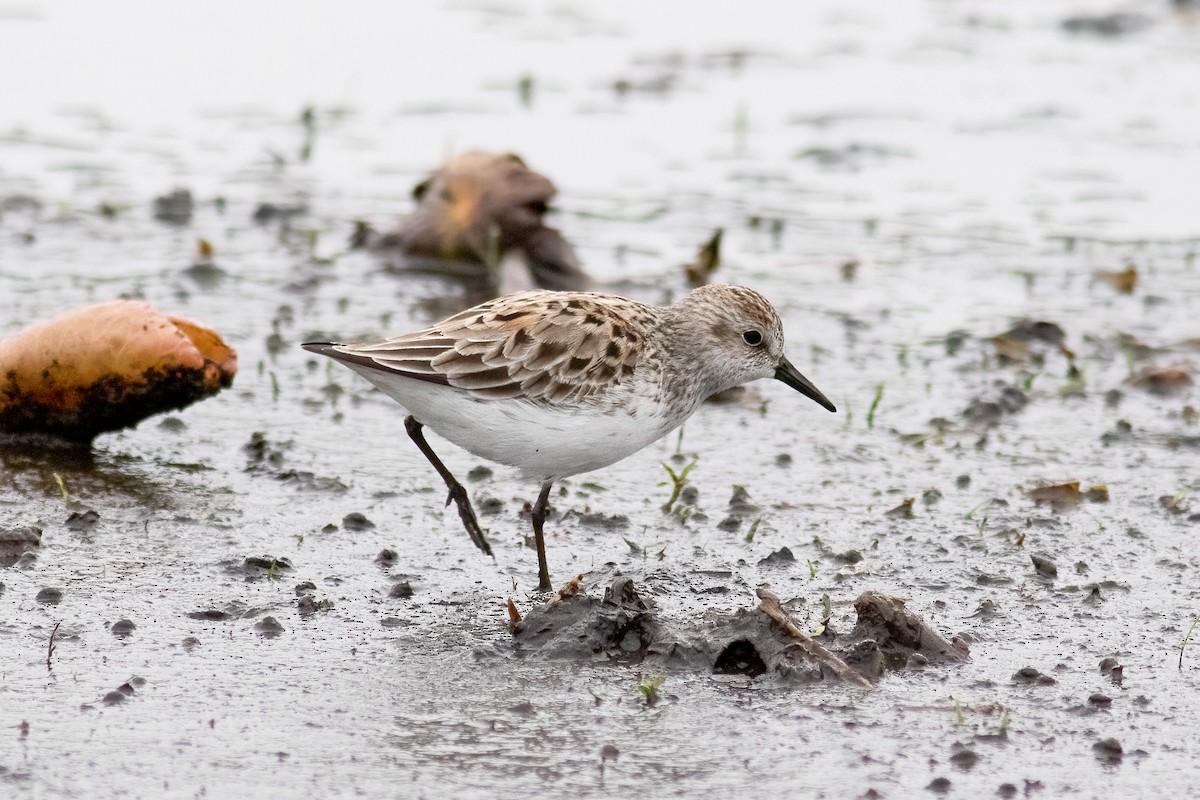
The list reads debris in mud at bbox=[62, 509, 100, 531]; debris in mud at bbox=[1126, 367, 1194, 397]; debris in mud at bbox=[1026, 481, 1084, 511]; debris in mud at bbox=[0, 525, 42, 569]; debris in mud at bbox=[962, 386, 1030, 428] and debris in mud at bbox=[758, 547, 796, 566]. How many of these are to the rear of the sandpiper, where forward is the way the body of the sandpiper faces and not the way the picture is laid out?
2

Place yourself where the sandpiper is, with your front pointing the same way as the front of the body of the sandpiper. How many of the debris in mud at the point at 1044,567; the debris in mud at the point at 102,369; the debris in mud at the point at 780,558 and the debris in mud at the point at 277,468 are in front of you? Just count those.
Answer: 2

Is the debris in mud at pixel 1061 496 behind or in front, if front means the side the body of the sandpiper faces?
in front

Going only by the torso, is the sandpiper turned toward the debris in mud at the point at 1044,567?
yes

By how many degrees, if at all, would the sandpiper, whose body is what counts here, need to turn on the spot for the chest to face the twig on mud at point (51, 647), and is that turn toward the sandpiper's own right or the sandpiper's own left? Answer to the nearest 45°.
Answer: approximately 135° to the sandpiper's own right

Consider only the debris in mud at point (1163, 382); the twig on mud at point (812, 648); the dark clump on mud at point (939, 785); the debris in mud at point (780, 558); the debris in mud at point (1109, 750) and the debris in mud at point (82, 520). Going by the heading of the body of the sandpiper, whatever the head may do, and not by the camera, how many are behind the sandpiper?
1

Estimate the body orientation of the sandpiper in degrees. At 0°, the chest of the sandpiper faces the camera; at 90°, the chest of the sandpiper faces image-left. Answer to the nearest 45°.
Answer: approximately 270°

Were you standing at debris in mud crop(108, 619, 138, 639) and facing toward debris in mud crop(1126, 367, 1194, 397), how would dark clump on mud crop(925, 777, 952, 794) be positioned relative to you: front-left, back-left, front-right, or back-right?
front-right

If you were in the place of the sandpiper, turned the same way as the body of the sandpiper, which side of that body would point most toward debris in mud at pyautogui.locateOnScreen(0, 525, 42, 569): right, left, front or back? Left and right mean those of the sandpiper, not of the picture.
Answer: back

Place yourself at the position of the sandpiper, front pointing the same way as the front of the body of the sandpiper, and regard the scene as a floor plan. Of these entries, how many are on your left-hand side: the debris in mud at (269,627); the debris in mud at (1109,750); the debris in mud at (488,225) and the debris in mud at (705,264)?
2

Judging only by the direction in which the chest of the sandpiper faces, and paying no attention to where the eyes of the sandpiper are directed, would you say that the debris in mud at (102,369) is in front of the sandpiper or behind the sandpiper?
behind

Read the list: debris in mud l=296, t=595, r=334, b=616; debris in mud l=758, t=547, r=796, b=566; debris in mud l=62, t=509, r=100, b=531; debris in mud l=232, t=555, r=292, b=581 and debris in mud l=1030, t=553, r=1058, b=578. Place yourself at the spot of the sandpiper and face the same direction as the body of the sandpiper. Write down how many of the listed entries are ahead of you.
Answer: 2

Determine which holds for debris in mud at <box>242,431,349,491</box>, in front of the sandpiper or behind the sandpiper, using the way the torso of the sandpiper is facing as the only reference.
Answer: behind

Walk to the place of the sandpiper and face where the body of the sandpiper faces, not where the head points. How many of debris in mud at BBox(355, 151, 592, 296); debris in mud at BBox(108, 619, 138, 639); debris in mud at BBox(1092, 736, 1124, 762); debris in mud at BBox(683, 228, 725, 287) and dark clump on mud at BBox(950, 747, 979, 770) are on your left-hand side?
2

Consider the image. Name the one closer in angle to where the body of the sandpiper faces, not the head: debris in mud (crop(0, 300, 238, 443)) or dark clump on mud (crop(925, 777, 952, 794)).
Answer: the dark clump on mud

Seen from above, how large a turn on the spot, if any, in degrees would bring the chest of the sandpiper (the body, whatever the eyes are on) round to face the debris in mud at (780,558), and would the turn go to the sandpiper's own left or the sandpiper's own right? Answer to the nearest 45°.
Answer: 0° — it already faces it

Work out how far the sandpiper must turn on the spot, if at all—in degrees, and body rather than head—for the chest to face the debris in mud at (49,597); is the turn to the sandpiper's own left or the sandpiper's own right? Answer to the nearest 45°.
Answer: approximately 135° to the sandpiper's own right

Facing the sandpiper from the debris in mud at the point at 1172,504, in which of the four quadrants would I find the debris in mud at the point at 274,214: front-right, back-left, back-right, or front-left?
front-right
